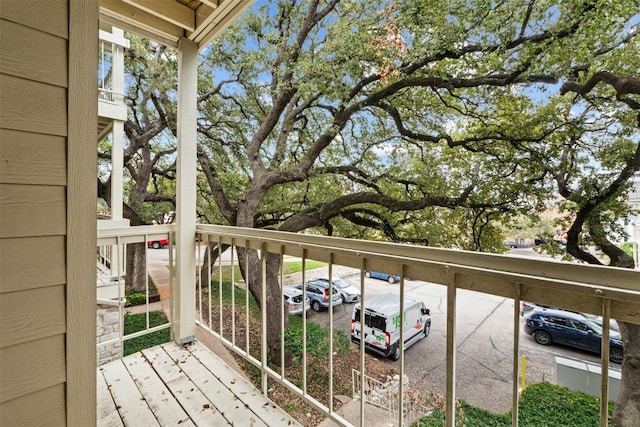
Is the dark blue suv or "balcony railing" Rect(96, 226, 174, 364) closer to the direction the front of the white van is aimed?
the dark blue suv

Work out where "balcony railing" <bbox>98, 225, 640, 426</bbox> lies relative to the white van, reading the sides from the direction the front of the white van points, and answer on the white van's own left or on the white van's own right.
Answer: on the white van's own right

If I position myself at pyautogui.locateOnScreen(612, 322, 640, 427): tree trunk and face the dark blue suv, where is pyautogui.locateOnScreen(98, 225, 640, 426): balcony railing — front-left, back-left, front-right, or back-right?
back-left
